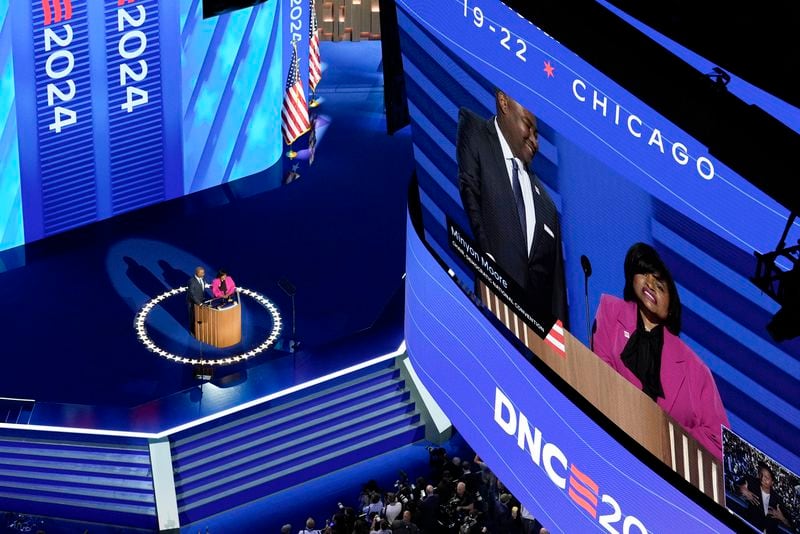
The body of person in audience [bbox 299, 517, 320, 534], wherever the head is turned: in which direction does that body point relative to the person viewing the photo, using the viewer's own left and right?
facing away from the viewer

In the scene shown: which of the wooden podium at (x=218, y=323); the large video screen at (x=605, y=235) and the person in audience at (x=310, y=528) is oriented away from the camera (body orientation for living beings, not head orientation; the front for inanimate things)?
the person in audience

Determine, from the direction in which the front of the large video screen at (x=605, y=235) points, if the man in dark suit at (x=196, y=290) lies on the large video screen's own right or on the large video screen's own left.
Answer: on the large video screen's own right

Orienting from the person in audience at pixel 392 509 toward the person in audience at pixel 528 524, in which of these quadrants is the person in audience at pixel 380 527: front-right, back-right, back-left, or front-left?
back-right

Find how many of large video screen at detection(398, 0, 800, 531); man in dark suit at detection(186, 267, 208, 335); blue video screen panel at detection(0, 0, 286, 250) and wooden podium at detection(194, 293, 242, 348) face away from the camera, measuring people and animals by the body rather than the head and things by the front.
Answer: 0

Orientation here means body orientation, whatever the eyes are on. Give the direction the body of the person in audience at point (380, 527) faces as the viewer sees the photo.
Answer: away from the camera

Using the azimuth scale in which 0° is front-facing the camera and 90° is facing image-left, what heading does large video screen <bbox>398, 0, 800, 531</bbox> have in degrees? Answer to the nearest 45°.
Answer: approximately 45°

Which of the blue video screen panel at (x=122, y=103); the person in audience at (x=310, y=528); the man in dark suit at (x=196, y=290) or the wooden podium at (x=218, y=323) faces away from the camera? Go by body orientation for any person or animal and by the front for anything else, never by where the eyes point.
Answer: the person in audience

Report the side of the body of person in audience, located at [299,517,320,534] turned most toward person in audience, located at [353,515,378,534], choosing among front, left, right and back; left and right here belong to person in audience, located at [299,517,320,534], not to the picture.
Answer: right

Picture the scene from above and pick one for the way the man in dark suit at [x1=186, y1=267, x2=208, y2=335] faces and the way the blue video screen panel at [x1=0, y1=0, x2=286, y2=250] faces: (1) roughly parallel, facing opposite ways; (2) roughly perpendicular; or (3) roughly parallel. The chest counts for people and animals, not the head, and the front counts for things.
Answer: roughly parallel

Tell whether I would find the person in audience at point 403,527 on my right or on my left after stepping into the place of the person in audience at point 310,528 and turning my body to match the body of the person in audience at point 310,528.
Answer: on my right
